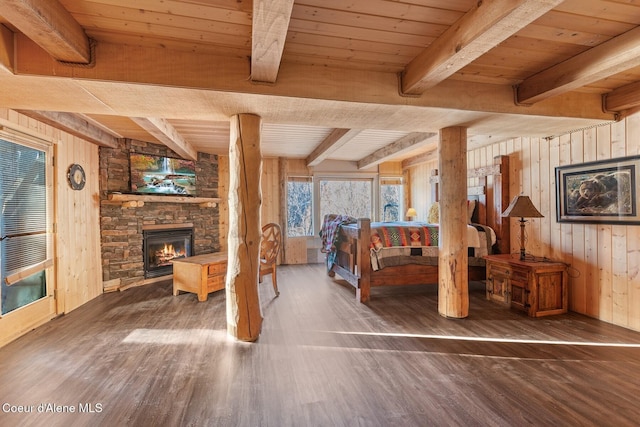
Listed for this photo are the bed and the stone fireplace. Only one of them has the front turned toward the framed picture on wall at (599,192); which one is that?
the stone fireplace

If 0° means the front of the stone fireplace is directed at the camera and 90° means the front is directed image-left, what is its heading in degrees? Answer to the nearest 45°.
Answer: approximately 315°

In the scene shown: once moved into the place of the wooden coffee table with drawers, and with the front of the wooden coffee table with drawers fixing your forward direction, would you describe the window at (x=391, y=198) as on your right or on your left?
on your left

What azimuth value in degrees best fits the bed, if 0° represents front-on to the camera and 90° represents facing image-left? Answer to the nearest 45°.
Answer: approximately 45°

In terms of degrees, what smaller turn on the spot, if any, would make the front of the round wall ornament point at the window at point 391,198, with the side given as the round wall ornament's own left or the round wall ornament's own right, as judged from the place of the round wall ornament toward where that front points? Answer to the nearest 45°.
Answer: approximately 45° to the round wall ornament's own left

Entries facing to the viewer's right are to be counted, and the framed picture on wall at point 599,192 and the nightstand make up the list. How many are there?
0

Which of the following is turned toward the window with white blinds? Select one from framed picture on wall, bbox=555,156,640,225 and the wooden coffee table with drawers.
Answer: the framed picture on wall

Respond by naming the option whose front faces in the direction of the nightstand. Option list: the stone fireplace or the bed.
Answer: the stone fireplace
